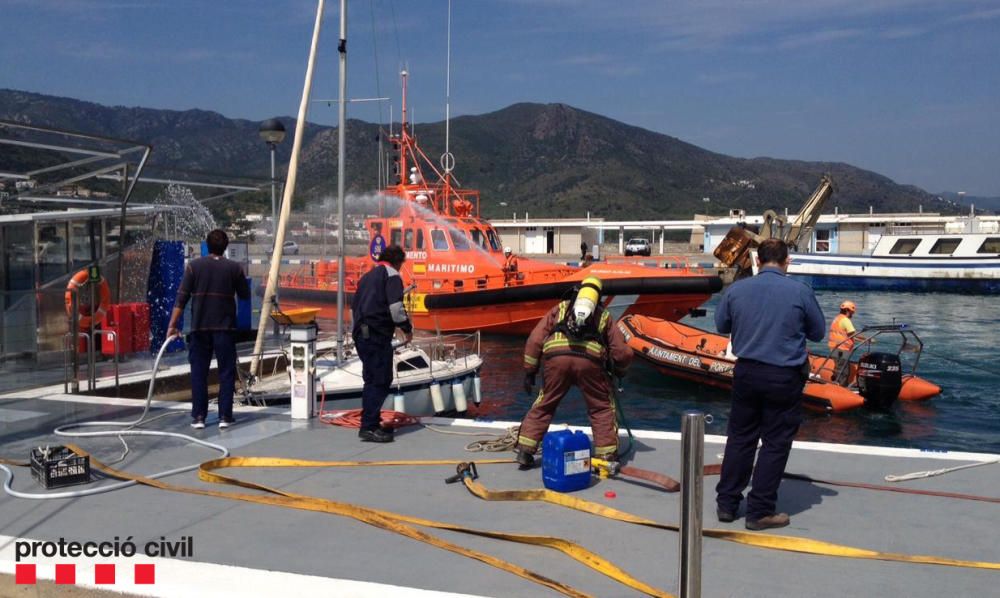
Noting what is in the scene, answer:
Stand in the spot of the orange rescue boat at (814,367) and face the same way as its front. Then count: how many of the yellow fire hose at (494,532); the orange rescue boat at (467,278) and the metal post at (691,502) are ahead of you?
1

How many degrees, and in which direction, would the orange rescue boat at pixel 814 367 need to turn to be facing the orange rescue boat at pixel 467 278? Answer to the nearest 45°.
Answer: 0° — it already faces it

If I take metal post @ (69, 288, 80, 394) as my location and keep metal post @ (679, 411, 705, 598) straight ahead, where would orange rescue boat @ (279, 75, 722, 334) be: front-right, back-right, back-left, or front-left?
back-left

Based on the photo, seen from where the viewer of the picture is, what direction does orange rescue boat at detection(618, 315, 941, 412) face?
facing away from the viewer and to the left of the viewer

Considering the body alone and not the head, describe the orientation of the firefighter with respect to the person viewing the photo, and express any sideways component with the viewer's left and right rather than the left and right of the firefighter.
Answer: facing away from the viewer

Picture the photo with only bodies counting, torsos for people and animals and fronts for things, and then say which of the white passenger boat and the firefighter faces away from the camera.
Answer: the firefighter

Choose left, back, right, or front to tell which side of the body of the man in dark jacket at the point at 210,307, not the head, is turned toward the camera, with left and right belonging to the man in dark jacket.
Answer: back

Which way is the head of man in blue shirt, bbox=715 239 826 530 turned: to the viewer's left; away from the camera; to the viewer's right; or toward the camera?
away from the camera

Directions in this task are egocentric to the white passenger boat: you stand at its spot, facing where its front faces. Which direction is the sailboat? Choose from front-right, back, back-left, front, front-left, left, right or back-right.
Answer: left

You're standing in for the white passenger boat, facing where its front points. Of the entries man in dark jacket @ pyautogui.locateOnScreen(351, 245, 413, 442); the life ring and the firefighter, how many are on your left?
3
